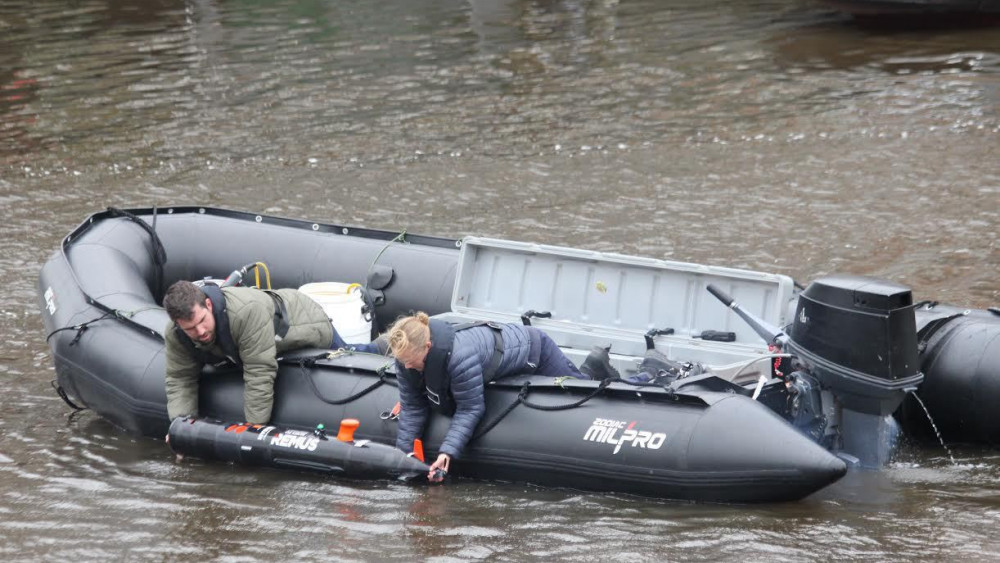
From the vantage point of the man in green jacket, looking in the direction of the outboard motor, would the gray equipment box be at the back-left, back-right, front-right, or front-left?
front-left

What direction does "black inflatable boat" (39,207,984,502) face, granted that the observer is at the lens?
facing to the left of the viewer
